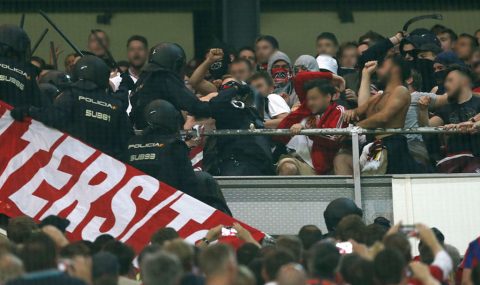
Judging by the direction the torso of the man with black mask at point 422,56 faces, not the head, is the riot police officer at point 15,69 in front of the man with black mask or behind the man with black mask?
in front

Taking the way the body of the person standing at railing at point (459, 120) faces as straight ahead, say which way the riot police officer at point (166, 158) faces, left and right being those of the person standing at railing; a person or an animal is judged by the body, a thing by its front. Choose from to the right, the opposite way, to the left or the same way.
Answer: the opposite way

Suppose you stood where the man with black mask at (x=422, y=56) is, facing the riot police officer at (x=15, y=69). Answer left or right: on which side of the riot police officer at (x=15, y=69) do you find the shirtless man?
left

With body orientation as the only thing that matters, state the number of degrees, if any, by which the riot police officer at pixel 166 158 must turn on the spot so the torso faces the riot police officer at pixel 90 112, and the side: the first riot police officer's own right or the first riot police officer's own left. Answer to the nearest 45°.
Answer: approximately 135° to the first riot police officer's own left

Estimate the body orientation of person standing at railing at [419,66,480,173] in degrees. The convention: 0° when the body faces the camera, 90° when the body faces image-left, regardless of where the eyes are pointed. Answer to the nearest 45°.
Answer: approximately 45°

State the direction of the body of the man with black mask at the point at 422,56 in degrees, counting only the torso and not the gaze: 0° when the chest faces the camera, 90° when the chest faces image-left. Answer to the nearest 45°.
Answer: approximately 45°

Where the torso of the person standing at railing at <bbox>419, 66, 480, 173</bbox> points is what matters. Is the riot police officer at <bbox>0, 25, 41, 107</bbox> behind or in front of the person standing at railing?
in front

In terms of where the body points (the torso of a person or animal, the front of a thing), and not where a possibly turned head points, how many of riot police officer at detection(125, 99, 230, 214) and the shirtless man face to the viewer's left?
1

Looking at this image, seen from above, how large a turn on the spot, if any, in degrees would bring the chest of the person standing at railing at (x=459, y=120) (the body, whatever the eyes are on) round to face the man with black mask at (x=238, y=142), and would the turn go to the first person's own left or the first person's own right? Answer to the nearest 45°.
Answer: approximately 45° to the first person's own right

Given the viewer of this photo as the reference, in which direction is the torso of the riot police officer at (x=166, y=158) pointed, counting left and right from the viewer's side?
facing away from the viewer and to the right of the viewer

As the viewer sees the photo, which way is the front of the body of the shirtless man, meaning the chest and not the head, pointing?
to the viewer's left

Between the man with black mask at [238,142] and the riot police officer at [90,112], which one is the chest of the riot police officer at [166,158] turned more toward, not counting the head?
the man with black mask

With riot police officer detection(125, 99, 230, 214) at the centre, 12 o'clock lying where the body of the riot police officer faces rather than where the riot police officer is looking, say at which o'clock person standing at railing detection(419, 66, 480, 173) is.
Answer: The person standing at railing is roughly at 1 o'clock from the riot police officer.

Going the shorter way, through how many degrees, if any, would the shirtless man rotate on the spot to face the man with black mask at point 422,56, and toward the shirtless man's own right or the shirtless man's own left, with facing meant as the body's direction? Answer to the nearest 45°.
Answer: approximately 90° to the shirtless man's own right

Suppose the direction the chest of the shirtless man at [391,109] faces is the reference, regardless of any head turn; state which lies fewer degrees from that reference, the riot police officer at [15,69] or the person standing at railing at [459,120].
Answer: the riot police officer
